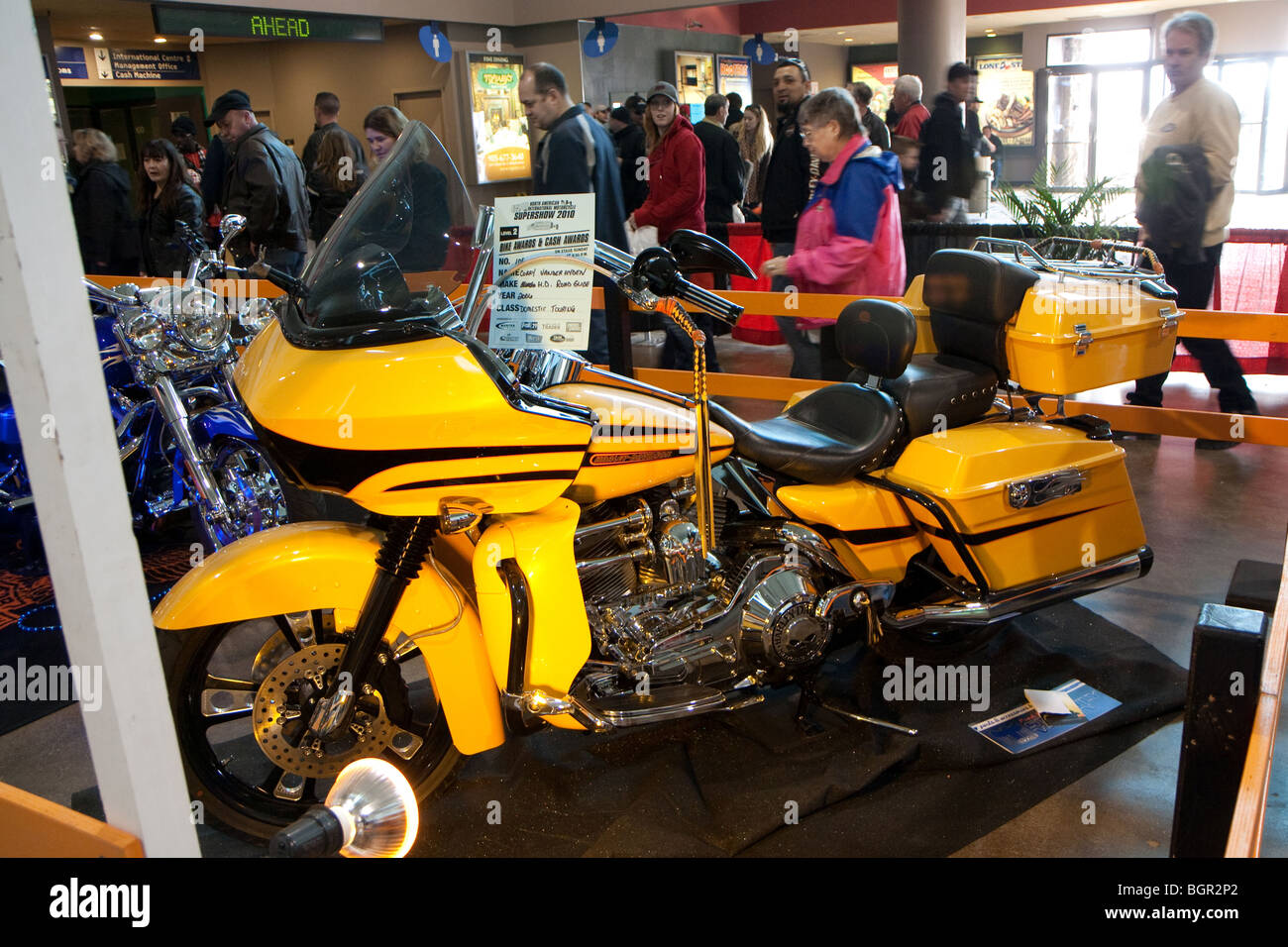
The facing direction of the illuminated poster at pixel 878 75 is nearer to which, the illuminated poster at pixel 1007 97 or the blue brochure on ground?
the blue brochure on ground

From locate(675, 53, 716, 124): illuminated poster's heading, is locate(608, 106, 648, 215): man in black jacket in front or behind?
in front

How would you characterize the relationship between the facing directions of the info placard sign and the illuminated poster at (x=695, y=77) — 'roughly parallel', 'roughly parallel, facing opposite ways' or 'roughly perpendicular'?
roughly parallel

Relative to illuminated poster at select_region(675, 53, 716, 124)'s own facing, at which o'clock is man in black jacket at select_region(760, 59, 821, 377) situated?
The man in black jacket is roughly at 12 o'clock from the illuminated poster.

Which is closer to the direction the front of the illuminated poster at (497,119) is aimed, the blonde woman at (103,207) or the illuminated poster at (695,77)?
the blonde woman

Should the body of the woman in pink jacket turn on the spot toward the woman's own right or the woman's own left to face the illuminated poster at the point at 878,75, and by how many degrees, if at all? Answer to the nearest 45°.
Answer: approximately 90° to the woman's own right

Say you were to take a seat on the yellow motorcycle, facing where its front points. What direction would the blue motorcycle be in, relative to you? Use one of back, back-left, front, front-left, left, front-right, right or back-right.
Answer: right

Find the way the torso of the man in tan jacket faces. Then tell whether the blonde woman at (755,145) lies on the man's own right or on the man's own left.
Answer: on the man's own right

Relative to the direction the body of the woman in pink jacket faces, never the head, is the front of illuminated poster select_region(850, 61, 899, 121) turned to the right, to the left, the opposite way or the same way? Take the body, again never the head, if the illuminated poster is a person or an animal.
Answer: to the left

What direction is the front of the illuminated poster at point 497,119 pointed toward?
toward the camera

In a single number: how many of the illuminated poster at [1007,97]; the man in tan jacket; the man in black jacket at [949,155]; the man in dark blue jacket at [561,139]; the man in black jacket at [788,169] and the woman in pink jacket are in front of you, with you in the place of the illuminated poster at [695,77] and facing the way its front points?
5

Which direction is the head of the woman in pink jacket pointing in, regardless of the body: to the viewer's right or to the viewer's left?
to the viewer's left

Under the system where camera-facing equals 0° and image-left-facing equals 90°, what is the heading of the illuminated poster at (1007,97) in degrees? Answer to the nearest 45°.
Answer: approximately 0°

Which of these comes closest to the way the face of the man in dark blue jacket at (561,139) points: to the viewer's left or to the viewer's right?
to the viewer's left

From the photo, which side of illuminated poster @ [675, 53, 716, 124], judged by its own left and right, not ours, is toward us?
front

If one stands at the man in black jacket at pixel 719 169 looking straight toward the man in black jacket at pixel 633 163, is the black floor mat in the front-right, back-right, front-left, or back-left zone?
back-left
